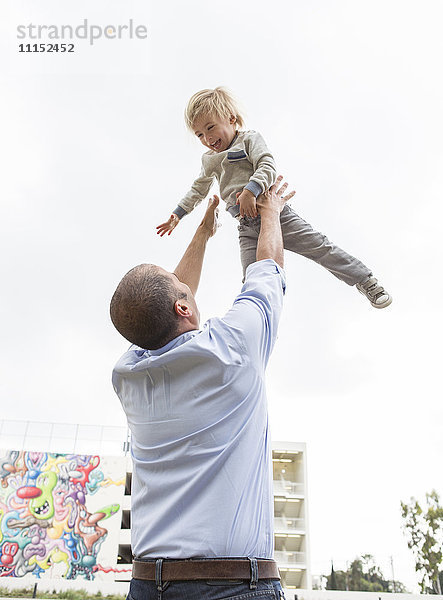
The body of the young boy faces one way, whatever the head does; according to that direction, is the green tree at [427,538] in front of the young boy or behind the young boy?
behind

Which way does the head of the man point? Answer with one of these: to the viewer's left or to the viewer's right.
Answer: to the viewer's right

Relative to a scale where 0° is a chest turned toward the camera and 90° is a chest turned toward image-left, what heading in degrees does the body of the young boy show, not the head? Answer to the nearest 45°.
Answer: approximately 45°
